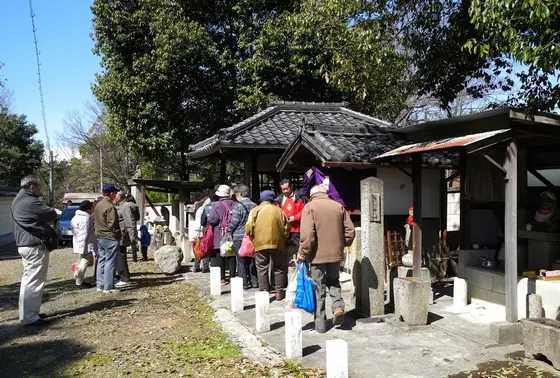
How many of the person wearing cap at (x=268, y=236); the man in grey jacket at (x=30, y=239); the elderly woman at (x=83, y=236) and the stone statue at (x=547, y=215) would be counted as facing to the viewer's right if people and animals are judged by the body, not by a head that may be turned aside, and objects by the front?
2

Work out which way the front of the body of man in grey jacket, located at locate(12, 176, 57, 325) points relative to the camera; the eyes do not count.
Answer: to the viewer's right

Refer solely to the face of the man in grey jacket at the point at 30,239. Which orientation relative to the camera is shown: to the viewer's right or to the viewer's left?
to the viewer's right

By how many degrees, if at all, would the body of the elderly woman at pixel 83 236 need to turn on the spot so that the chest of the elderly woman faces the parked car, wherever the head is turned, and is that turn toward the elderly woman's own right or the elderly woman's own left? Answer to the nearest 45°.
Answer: approximately 90° to the elderly woman's own left

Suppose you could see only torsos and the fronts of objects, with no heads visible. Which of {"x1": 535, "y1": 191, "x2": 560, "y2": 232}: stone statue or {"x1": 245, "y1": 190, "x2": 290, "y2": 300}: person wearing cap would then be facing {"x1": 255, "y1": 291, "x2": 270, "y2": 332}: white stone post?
the stone statue

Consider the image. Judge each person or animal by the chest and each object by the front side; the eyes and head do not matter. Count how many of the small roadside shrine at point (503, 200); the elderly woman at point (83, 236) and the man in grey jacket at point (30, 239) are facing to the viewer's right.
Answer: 2

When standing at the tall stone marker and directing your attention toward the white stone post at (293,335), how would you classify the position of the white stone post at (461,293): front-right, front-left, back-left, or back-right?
back-left

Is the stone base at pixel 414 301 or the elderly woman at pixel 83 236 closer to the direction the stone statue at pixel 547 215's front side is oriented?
the stone base

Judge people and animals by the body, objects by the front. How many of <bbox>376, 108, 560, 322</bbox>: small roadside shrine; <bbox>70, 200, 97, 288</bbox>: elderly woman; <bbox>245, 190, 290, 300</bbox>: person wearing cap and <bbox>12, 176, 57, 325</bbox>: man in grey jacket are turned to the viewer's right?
2

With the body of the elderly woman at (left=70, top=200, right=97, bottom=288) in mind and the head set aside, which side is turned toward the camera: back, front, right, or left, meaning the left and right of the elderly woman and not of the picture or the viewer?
right

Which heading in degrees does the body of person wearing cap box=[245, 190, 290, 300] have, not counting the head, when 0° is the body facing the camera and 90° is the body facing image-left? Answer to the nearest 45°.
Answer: approximately 180°

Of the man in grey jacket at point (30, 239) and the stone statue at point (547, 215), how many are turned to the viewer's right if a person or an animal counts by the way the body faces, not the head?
1
